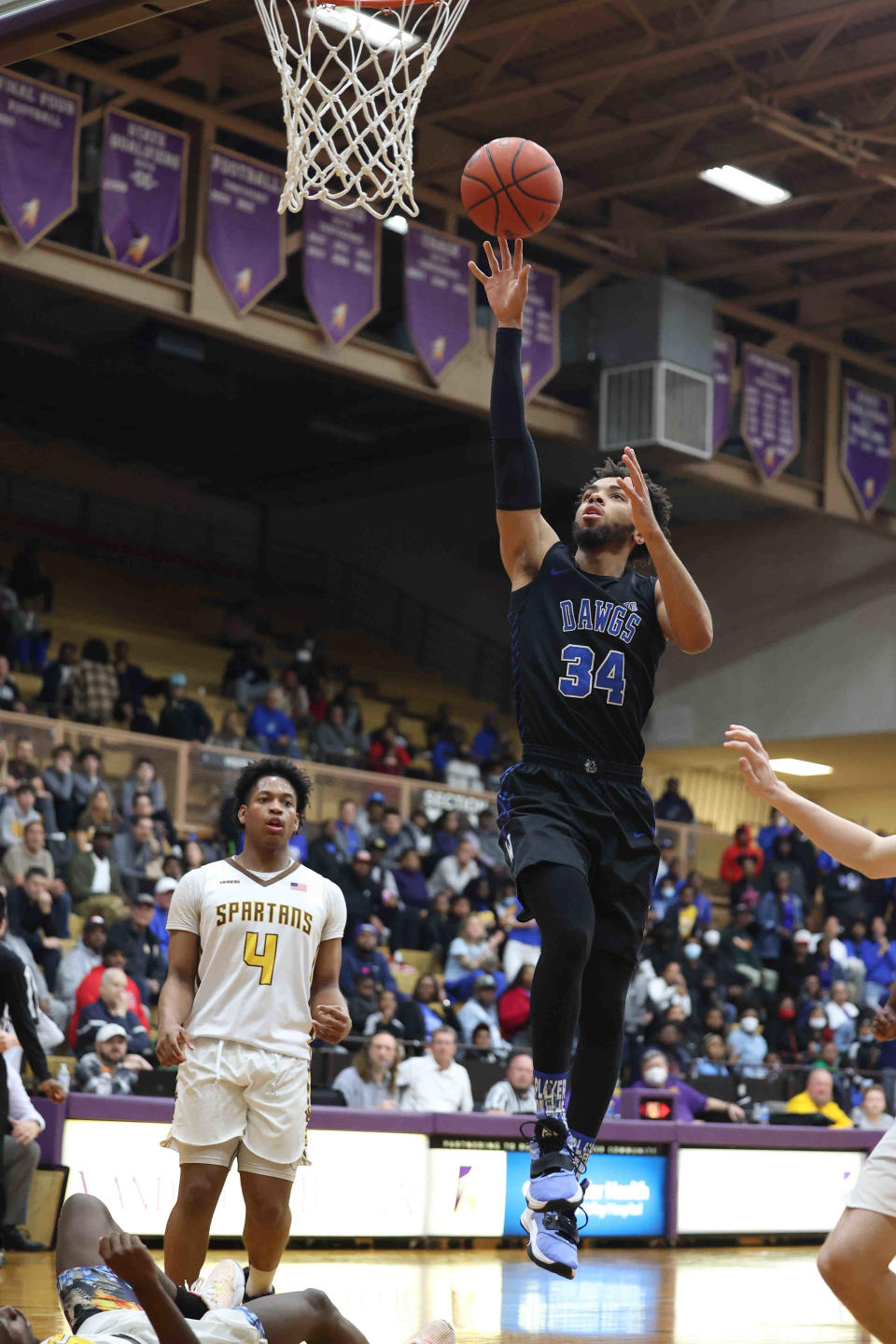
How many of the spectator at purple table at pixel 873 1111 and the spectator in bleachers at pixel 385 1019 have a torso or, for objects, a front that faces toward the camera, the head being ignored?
2

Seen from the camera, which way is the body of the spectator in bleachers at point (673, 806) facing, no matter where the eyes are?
toward the camera

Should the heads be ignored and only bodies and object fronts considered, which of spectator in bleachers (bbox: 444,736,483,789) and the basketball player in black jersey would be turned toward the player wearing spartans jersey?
the spectator in bleachers

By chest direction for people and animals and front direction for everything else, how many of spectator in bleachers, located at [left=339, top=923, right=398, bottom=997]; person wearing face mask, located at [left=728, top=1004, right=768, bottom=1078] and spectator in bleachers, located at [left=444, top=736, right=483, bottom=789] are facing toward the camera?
3

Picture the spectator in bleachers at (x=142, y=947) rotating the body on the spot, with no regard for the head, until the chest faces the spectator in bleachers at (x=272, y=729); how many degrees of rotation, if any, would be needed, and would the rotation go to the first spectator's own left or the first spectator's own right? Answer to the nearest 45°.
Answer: approximately 135° to the first spectator's own left

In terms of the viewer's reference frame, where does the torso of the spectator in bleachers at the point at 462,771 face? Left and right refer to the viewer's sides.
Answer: facing the viewer

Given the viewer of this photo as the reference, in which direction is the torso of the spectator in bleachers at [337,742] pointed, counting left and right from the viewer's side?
facing the viewer and to the right of the viewer

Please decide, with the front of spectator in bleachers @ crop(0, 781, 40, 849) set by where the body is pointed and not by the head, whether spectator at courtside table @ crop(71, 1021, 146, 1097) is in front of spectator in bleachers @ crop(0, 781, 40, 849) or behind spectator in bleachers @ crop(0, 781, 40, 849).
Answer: in front

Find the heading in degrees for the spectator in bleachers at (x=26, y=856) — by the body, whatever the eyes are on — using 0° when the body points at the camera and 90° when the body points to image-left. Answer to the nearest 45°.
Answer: approximately 315°

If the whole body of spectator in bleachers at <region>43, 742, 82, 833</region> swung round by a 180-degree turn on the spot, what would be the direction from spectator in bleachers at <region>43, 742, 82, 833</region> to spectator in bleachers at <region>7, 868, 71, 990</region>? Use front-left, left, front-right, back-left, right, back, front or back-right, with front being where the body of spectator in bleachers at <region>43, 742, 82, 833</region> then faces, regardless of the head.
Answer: back-left

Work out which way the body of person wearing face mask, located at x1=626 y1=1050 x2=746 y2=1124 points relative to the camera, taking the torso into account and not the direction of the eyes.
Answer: toward the camera

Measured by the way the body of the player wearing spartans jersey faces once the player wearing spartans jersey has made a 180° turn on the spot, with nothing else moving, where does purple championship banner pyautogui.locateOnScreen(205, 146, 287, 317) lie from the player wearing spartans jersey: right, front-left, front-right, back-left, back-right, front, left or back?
front

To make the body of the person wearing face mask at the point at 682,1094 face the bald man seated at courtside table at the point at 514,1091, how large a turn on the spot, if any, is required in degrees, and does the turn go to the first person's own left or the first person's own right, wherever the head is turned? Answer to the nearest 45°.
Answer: approximately 45° to the first person's own right

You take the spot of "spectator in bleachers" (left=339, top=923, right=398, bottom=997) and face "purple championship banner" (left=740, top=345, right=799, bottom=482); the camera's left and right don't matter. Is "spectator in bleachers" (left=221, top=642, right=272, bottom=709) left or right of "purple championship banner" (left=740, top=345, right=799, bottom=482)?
left

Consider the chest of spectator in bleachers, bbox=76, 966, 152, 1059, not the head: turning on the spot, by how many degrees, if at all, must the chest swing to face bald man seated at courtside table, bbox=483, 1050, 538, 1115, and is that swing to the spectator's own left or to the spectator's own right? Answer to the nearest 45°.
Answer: approximately 45° to the spectator's own left

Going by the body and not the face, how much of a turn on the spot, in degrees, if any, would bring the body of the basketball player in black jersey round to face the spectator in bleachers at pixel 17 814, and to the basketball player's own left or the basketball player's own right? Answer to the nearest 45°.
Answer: approximately 135° to the basketball player's own right
